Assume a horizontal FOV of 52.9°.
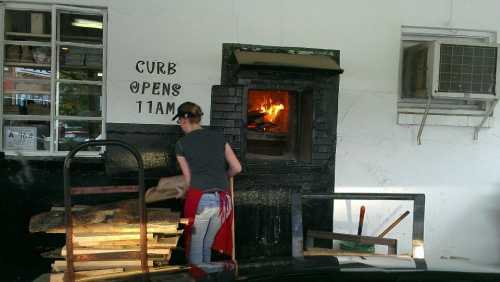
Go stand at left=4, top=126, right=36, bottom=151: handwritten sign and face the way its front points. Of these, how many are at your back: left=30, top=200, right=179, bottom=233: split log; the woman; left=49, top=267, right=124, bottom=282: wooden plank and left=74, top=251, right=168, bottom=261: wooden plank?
0

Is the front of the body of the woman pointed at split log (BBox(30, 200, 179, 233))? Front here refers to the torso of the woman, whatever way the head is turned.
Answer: no

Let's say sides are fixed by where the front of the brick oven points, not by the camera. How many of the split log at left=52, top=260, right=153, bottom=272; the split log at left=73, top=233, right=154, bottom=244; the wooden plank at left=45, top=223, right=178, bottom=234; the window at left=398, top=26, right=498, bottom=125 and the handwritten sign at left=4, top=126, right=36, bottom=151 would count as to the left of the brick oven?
1

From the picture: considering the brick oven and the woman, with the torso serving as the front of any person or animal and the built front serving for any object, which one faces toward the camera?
the brick oven

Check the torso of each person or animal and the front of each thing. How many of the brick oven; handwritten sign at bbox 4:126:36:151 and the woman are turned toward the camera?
2

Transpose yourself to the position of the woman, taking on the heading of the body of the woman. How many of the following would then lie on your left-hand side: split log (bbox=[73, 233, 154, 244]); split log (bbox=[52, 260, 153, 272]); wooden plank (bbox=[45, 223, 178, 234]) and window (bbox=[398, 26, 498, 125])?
3

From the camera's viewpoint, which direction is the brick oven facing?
toward the camera

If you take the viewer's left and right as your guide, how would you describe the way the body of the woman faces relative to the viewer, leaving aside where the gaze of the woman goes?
facing away from the viewer and to the left of the viewer

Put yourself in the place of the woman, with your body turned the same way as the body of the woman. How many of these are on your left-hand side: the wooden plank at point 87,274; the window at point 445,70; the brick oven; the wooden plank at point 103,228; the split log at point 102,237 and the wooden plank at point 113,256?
4

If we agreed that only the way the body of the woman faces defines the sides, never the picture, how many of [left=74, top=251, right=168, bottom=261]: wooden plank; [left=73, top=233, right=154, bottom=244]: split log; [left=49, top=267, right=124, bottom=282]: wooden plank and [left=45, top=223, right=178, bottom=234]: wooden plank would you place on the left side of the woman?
4

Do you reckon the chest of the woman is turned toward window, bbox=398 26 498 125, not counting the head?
no

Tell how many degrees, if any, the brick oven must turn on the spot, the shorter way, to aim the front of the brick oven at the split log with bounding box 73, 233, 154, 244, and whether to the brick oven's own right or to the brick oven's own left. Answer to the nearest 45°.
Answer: approximately 45° to the brick oven's own right

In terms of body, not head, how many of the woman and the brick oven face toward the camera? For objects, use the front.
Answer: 1

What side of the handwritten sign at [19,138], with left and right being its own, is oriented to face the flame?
left

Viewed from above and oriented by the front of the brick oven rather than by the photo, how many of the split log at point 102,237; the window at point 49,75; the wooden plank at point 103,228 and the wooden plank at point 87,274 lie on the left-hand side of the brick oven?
0

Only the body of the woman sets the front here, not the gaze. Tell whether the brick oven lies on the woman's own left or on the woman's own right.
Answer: on the woman's own right

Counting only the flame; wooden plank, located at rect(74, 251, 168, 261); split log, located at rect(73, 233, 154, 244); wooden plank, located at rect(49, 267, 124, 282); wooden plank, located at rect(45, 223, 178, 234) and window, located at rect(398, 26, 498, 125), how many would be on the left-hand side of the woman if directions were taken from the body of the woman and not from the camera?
4

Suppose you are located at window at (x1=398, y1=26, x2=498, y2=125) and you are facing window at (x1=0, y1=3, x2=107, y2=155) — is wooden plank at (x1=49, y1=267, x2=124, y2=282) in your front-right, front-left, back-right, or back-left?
front-left

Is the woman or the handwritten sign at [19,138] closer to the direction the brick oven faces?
the woman

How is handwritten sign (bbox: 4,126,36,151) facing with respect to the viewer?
toward the camera

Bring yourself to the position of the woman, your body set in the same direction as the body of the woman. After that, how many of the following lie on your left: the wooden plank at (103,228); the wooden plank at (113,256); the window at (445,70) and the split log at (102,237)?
3
